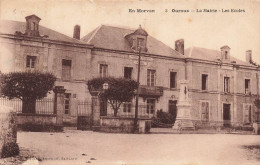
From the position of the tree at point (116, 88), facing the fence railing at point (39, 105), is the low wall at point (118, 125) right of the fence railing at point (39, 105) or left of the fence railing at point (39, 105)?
left

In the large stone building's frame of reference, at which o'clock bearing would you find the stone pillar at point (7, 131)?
The stone pillar is roughly at 2 o'clock from the large stone building.

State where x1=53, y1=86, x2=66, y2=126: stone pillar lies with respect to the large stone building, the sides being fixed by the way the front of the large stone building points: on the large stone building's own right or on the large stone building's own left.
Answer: on the large stone building's own right

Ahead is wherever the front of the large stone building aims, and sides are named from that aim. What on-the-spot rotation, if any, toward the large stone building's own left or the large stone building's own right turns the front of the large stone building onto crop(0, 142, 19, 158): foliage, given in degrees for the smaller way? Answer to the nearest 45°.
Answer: approximately 45° to the large stone building's own right

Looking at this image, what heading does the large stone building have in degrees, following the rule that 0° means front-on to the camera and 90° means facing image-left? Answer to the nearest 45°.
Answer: approximately 315°
